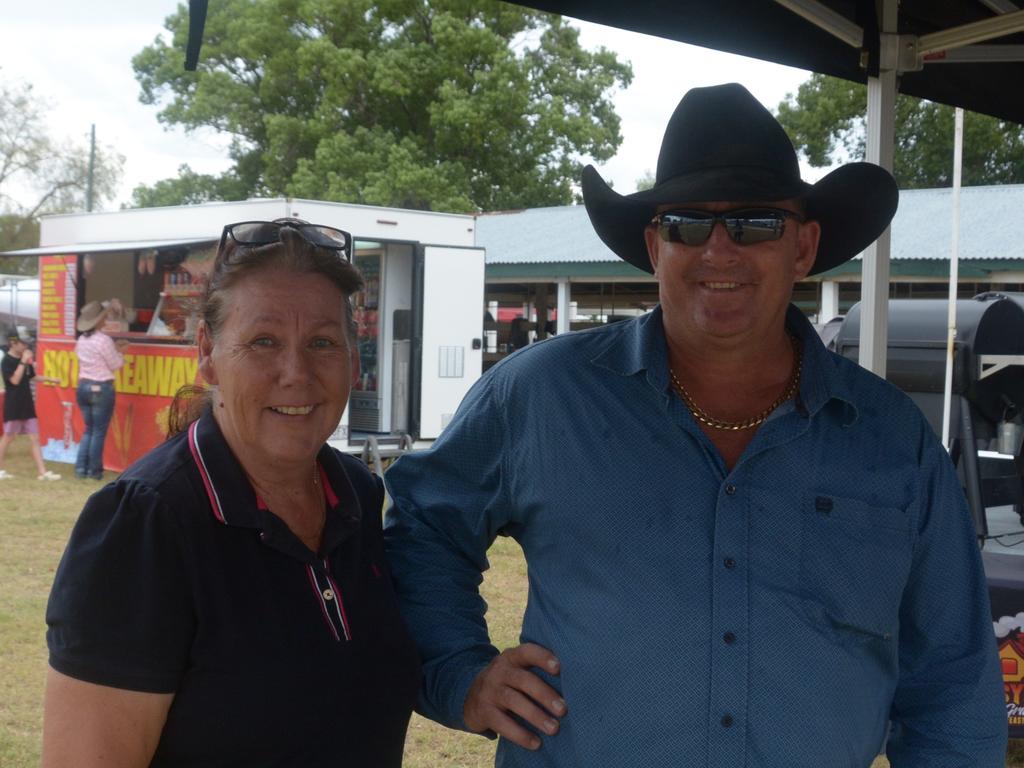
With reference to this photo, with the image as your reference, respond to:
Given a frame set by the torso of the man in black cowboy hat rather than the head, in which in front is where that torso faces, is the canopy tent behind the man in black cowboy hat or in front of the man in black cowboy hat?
behind

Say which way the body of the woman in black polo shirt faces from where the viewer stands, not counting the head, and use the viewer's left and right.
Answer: facing the viewer and to the right of the viewer

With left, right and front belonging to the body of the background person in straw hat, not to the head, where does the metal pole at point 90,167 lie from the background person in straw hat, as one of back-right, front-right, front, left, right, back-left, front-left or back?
front-left

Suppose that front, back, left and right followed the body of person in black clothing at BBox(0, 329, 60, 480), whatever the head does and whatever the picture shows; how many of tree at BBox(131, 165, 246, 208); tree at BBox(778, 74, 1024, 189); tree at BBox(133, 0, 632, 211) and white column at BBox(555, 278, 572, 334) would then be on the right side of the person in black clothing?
0

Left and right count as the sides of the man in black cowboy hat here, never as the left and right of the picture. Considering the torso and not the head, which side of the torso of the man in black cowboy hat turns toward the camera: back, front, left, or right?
front

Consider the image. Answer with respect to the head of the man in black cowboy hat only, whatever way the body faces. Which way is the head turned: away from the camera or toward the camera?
toward the camera

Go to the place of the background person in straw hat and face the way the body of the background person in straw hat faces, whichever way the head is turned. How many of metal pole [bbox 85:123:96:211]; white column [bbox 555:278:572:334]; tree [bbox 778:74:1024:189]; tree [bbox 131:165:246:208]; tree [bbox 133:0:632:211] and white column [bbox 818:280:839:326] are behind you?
0

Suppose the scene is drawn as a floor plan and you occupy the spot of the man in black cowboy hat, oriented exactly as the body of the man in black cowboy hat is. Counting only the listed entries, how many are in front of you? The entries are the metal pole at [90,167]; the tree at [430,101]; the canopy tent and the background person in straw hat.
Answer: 0

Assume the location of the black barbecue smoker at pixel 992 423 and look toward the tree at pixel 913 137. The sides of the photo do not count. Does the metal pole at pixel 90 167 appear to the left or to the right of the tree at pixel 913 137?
left

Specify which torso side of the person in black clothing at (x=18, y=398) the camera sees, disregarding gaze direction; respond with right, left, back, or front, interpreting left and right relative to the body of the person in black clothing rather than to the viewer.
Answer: right

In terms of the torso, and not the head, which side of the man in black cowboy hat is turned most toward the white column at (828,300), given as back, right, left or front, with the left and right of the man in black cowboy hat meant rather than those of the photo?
back

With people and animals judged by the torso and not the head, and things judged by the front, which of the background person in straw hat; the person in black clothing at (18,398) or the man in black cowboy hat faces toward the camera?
the man in black cowboy hat

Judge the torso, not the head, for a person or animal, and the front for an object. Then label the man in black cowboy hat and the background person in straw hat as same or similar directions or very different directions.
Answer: very different directions

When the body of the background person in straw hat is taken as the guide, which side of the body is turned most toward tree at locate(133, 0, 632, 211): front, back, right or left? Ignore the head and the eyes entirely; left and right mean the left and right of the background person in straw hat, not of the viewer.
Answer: front

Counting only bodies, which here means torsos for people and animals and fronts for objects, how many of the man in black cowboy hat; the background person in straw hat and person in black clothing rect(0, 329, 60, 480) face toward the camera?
1

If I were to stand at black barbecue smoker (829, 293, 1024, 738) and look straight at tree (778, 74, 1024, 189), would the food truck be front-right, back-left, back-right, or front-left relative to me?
front-left

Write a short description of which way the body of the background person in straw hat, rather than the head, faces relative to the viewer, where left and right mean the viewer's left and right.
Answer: facing away from the viewer and to the right of the viewer

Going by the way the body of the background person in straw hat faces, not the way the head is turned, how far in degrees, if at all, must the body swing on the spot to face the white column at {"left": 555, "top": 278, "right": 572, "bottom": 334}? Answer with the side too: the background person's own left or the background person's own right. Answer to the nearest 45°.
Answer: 0° — they already face it

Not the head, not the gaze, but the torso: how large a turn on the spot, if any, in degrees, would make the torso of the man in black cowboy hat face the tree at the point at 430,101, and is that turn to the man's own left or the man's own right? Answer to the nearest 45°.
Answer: approximately 180°

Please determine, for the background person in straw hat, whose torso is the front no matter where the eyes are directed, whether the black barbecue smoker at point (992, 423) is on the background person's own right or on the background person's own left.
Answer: on the background person's own right
